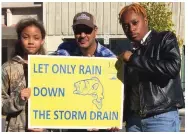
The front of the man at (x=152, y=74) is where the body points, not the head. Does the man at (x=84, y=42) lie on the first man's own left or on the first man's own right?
on the first man's own right

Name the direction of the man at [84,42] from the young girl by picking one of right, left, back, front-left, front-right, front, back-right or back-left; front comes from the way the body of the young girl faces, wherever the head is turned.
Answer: front-left

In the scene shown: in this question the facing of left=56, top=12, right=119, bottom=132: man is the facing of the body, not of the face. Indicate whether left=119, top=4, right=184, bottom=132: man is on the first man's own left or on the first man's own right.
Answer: on the first man's own left

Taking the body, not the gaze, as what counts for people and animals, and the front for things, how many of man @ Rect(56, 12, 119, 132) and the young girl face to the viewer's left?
0

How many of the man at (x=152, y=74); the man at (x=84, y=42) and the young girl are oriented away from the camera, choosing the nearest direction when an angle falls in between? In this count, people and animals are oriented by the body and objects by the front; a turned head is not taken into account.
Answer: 0

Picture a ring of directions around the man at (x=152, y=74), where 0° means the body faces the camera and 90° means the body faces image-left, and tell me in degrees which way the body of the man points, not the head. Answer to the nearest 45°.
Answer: approximately 45°

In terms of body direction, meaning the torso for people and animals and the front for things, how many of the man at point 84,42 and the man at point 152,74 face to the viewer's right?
0

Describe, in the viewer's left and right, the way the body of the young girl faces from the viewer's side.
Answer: facing the viewer and to the right of the viewer

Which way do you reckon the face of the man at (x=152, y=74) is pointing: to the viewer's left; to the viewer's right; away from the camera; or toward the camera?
toward the camera

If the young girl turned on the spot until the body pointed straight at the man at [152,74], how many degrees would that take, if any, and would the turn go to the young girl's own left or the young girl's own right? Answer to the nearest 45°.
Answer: approximately 45° to the young girl's own left

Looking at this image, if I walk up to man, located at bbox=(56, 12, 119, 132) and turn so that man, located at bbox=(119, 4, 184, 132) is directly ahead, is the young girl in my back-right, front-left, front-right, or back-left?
back-right

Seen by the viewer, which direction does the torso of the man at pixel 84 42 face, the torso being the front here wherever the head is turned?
toward the camera

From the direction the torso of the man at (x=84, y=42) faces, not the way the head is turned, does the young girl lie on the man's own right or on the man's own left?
on the man's own right

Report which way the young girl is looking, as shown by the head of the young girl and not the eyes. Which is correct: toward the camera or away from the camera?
toward the camera
